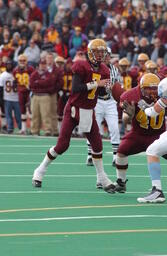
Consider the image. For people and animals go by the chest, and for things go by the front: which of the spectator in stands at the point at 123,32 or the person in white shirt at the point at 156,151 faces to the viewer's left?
the person in white shirt

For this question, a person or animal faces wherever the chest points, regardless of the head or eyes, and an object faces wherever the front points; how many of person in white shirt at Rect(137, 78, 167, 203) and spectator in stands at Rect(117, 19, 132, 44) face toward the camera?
1

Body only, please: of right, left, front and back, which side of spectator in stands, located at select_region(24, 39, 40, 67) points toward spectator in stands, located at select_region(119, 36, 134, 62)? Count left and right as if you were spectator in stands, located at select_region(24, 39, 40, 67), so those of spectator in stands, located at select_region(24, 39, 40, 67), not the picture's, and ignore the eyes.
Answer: left

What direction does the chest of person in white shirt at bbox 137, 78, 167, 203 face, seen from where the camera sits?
to the viewer's left

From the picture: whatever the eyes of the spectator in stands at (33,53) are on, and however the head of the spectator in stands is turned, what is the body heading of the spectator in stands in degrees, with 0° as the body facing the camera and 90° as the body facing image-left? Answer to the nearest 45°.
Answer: approximately 0°

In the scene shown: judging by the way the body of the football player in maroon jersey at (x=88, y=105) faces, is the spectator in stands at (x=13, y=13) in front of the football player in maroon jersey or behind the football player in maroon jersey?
behind

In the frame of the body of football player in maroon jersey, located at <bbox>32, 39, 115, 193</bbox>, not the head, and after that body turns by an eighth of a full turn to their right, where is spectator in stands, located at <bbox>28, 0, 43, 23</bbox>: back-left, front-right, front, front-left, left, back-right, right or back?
back

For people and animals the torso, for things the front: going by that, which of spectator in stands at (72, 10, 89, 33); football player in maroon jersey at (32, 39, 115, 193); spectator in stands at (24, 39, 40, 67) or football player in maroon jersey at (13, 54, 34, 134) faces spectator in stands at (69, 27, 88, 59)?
spectator in stands at (72, 10, 89, 33)

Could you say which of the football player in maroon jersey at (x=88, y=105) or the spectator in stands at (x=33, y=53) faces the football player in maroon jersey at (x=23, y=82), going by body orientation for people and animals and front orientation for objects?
the spectator in stands

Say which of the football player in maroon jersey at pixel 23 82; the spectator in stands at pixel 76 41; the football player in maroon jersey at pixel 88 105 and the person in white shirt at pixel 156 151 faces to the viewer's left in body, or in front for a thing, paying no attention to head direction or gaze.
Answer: the person in white shirt

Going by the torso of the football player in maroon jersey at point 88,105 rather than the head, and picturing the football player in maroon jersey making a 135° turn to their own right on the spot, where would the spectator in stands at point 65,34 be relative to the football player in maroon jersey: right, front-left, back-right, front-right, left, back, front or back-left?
right
